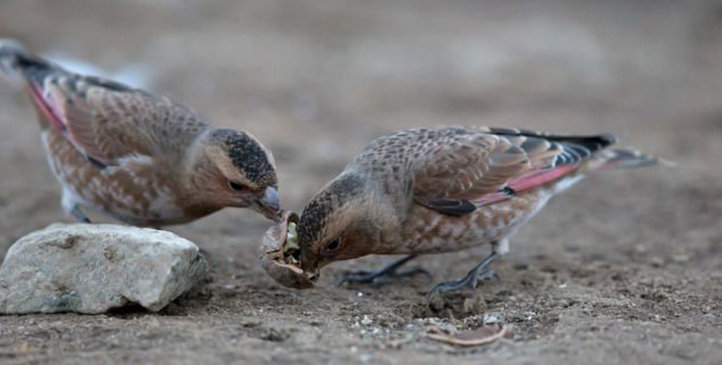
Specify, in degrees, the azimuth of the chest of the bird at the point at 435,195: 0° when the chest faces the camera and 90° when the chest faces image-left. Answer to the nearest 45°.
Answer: approximately 90°

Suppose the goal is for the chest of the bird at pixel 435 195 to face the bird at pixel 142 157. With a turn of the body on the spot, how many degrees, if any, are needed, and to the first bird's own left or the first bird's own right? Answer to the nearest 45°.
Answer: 0° — it already faces it

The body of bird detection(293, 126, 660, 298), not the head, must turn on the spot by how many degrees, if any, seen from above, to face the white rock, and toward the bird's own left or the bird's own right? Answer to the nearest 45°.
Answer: approximately 45° to the bird's own left
